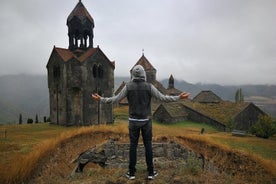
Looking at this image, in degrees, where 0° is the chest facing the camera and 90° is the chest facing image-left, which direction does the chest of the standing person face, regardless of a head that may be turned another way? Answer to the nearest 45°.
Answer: approximately 180°

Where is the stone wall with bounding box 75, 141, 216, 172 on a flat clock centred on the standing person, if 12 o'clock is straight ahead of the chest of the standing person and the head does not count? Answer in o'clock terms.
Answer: The stone wall is roughly at 12 o'clock from the standing person.

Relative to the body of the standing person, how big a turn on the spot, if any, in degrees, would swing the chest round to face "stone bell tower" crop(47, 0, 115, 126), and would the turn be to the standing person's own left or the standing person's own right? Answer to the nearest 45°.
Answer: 0° — they already face it

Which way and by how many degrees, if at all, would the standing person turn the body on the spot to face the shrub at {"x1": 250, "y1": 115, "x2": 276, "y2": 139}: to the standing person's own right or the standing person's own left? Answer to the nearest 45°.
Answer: approximately 45° to the standing person's own right
